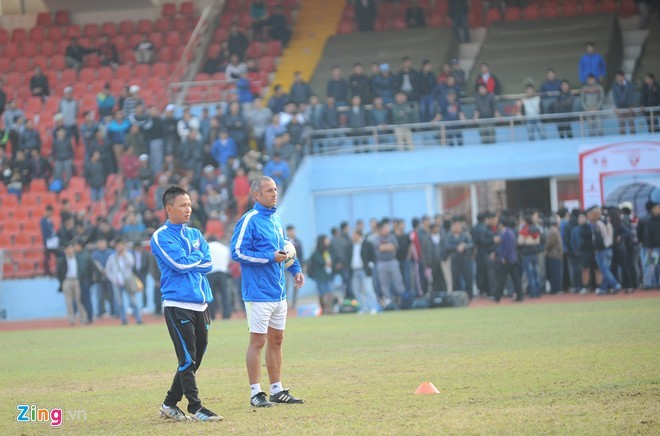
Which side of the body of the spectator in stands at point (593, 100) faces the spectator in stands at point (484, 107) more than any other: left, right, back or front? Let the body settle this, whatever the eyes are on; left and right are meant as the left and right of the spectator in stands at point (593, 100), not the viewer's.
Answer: right

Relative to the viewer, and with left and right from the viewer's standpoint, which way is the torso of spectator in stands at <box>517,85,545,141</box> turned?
facing the viewer

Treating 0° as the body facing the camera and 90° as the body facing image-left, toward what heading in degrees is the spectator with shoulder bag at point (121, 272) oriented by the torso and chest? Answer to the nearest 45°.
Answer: approximately 0°

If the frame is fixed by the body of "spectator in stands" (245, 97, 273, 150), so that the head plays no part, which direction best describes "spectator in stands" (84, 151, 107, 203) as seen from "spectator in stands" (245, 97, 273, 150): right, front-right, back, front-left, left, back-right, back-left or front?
right

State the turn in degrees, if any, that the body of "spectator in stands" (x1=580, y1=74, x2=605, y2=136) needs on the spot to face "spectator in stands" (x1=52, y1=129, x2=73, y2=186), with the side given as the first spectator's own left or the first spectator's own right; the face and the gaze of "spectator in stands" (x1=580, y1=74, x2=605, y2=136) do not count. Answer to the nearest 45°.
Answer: approximately 90° to the first spectator's own right

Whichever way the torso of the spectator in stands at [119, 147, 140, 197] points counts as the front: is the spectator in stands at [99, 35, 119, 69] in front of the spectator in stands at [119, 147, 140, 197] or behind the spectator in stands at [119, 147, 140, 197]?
behind

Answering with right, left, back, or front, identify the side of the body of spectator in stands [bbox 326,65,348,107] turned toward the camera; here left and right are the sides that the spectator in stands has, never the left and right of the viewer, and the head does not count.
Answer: front

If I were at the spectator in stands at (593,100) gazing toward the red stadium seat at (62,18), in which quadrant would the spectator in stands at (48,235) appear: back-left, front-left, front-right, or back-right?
front-left

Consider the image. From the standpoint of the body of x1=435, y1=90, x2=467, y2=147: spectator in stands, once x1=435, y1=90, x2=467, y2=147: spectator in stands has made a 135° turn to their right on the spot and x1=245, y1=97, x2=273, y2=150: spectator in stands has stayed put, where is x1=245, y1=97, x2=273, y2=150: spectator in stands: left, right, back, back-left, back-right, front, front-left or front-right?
front-left

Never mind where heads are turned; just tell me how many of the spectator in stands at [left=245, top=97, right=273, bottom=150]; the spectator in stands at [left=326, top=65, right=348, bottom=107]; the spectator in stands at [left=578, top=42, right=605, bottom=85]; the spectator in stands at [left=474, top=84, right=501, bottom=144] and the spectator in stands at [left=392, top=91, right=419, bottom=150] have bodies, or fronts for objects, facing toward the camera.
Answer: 5

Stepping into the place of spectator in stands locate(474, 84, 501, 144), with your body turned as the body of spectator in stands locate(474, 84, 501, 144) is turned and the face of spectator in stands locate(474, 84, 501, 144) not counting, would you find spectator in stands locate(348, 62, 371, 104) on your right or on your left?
on your right

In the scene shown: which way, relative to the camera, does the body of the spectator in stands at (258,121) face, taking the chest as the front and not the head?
toward the camera

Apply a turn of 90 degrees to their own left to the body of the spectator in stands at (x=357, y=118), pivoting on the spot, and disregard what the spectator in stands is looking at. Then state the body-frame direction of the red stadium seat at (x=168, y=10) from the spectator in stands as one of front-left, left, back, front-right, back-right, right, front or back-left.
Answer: back-left

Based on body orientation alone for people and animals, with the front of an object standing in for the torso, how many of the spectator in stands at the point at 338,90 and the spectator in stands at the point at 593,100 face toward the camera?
2

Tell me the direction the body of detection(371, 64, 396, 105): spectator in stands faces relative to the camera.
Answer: toward the camera

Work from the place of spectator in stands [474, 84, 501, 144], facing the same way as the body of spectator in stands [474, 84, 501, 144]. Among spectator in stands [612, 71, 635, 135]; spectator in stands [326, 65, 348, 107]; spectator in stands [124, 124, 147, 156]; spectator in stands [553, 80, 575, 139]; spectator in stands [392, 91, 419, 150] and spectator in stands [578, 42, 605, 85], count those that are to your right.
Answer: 3
